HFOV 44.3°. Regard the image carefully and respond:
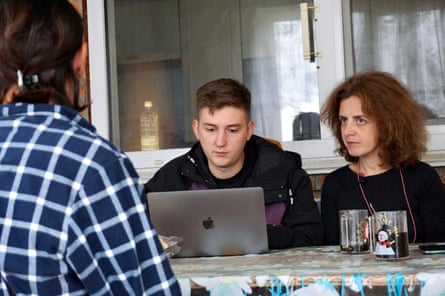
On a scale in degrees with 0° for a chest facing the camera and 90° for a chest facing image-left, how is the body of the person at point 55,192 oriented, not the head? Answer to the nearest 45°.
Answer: approximately 180°

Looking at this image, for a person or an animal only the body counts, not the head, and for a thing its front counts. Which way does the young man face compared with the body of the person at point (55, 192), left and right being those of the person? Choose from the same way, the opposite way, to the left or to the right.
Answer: the opposite way

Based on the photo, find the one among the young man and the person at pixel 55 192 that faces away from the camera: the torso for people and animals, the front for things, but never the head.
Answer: the person

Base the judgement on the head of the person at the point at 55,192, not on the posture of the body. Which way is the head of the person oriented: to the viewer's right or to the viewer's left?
to the viewer's right

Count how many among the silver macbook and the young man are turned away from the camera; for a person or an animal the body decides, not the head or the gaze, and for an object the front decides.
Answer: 1

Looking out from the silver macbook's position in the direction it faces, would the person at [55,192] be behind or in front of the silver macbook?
behind

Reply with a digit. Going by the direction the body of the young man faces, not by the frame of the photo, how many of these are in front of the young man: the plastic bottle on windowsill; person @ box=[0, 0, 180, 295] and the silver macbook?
2

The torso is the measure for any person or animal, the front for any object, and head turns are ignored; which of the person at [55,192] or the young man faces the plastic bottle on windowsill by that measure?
the person

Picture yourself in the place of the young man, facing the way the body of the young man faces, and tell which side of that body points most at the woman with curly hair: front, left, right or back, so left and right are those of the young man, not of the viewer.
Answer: left

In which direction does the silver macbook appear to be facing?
away from the camera
